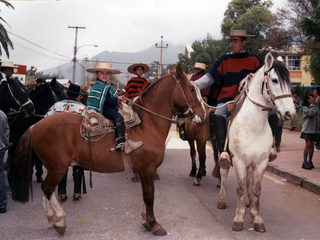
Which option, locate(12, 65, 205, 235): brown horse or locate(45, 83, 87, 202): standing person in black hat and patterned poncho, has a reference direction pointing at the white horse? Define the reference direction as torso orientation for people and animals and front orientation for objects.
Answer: the brown horse

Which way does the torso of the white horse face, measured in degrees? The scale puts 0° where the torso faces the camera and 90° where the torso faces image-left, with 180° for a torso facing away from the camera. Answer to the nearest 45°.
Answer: approximately 0°

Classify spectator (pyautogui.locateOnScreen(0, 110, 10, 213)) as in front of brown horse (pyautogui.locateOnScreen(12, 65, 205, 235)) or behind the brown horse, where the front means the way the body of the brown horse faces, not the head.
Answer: behind

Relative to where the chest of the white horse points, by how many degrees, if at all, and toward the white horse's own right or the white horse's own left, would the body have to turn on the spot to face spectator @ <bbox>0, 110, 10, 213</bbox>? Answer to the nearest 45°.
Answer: approximately 90° to the white horse's own right

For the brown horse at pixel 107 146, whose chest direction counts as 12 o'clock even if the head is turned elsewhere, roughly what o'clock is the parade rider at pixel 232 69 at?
The parade rider is roughly at 11 o'clock from the brown horse.

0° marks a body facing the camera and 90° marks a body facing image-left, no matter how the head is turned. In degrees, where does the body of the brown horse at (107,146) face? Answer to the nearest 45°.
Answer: approximately 270°

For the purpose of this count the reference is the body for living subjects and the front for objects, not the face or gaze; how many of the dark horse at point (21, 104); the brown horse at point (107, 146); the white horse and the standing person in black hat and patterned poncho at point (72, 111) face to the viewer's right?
2

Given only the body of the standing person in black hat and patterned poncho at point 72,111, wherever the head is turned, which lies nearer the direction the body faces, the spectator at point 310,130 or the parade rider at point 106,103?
the spectator
